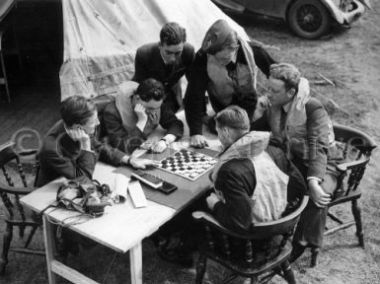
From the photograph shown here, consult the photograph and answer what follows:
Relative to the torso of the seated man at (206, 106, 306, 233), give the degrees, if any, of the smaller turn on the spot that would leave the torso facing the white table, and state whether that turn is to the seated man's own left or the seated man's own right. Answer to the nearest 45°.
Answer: approximately 45° to the seated man's own left

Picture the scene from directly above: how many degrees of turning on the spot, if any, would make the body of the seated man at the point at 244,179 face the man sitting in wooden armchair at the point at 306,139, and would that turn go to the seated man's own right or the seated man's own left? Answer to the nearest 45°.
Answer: approximately 90° to the seated man's own right

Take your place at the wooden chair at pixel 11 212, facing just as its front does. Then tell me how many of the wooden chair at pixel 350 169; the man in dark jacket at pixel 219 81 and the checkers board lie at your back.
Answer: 0

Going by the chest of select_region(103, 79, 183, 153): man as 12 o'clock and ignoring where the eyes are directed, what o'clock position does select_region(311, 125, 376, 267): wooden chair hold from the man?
The wooden chair is roughly at 11 o'clock from the man.

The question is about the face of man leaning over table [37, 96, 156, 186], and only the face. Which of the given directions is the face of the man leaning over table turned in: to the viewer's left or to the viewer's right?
to the viewer's right

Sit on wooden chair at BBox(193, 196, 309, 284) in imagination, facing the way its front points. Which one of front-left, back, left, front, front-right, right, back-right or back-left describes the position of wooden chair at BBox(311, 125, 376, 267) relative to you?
right

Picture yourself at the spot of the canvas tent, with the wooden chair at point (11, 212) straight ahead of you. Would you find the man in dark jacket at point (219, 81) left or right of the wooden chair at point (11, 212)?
left

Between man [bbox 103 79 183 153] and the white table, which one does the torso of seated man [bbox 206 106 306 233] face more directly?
the man

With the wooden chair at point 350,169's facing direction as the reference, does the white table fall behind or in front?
in front

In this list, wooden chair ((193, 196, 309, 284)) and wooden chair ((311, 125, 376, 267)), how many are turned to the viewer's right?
0

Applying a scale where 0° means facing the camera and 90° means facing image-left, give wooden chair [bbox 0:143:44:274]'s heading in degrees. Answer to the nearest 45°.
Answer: approximately 225°

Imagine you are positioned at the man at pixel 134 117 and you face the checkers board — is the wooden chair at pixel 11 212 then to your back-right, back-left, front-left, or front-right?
back-right

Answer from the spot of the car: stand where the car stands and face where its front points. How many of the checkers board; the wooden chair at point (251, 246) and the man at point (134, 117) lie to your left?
0

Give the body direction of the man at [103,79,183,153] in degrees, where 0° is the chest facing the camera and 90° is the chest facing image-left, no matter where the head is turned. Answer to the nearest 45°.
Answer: approximately 315°

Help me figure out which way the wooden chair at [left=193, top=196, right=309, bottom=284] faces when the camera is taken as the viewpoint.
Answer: facing away from the viewer and to the left of the viewer

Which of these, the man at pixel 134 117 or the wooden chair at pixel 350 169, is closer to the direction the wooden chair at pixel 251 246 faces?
the man

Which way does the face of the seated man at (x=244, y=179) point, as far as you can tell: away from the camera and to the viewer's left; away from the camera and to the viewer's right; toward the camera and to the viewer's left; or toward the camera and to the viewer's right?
away from the camera and to the viewer's left

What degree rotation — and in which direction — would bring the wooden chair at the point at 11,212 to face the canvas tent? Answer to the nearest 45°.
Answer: approximately 90° to its left

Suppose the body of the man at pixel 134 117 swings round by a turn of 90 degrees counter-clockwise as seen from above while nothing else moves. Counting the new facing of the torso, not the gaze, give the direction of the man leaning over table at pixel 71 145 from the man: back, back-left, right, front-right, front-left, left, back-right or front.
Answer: back
